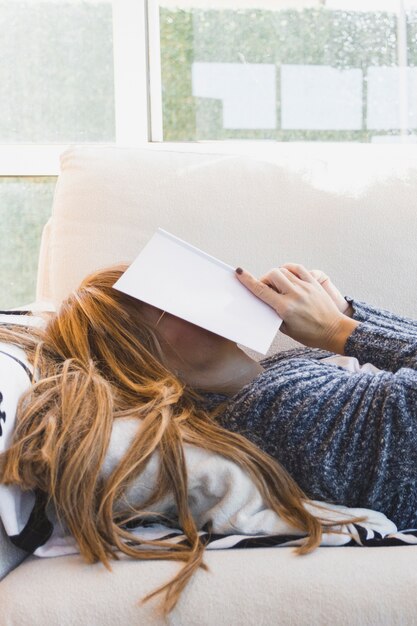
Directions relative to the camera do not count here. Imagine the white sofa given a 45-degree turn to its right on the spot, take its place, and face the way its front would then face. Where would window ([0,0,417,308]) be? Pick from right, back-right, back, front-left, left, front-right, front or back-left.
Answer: back-right

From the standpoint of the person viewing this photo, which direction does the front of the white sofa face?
facing the viewer
